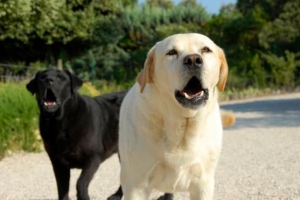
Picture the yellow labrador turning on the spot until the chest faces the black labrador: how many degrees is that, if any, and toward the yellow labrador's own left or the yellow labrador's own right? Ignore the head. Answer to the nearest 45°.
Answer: approximately 135° to the yellow labrador's own right

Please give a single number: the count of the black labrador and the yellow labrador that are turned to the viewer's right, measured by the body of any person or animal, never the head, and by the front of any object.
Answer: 0

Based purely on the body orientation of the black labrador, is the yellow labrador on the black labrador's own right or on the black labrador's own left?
on the black labrador's own left

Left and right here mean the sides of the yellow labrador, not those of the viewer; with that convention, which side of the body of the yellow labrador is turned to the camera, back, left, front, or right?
front

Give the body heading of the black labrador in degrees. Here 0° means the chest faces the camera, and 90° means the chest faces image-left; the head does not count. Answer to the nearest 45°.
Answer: approximately 45°
